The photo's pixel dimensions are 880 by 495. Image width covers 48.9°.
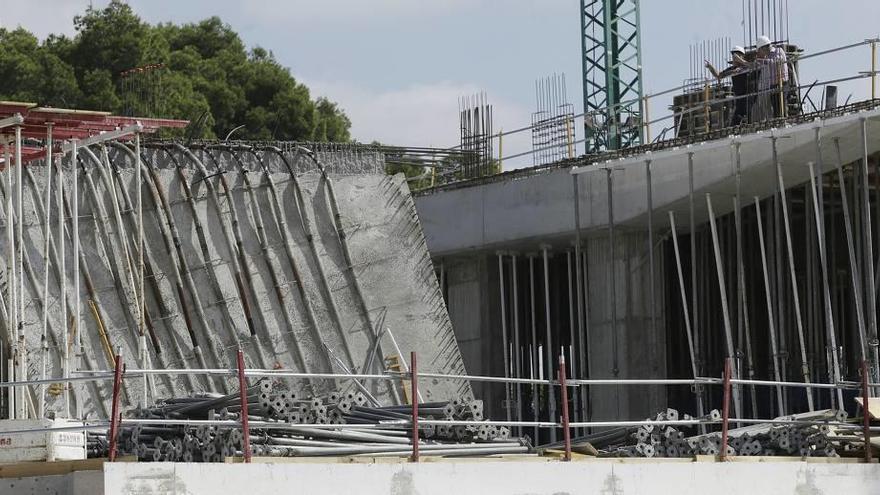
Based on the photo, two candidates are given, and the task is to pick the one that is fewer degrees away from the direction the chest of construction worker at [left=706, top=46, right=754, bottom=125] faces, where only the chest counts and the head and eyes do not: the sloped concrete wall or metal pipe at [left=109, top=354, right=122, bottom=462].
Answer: the sloped concrete wall

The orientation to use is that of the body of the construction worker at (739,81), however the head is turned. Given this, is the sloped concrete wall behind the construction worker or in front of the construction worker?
in front

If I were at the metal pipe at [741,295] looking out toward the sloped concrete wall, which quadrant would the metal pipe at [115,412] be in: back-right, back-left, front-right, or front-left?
front-left

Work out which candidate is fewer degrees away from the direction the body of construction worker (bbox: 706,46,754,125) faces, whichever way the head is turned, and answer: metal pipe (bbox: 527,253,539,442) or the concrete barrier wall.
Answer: the metal pipe

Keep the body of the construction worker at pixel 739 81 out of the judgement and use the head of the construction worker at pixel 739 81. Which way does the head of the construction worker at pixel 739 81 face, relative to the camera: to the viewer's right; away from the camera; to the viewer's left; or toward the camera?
to the viewer's left

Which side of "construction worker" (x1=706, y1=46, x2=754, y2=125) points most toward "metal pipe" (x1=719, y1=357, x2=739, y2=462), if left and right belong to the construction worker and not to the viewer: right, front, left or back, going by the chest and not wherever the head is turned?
left

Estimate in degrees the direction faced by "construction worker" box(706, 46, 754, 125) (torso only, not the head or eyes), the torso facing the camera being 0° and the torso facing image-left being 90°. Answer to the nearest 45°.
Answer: approximately 90°
